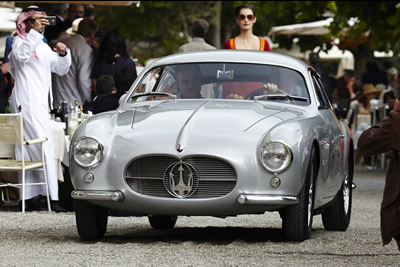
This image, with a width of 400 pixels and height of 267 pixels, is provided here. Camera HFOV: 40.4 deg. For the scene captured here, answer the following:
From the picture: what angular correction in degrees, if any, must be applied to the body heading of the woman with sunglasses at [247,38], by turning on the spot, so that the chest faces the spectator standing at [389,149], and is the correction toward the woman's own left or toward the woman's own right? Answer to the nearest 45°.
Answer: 0° — they already face them

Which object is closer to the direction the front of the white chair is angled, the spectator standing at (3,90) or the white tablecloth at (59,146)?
the white tablecloth

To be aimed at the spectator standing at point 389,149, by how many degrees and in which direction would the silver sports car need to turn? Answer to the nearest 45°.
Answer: approximately 45° to its left

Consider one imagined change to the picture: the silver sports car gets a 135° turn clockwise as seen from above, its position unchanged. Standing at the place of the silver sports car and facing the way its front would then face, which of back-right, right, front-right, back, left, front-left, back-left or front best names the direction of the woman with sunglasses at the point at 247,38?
front-right

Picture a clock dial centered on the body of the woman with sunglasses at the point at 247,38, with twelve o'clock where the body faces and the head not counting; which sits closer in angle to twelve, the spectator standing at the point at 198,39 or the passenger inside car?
the passenger inside car

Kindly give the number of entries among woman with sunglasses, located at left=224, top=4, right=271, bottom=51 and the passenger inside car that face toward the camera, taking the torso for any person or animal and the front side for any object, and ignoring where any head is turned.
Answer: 2

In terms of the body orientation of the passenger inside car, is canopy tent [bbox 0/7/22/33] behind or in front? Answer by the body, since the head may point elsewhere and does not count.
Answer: behind

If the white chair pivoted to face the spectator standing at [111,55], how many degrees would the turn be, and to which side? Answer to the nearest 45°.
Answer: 0° — it already faces them

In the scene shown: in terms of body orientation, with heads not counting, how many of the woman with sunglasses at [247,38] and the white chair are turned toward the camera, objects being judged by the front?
1

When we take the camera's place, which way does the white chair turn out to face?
facing away from the viewer and to the right of the viewer

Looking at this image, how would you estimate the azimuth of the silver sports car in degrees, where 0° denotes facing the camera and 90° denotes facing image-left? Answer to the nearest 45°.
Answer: approximately 0°

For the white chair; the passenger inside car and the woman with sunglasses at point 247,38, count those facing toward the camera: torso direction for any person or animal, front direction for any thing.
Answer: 2
